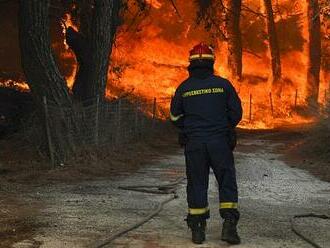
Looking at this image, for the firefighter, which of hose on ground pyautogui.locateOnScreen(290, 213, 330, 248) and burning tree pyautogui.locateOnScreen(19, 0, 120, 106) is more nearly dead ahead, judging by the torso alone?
the burning tree

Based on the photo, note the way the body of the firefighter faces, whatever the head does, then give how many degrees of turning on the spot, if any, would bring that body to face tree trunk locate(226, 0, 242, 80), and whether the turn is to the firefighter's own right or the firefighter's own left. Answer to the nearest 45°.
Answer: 0° — they already face it

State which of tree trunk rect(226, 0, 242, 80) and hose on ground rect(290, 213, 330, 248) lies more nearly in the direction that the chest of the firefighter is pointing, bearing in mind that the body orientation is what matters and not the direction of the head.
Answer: the tree trunk

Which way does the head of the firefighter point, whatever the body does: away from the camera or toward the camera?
away from the camera

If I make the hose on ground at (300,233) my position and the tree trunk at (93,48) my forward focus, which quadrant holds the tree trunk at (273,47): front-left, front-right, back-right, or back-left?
front-right

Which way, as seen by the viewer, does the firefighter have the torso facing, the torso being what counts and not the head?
away from the camera

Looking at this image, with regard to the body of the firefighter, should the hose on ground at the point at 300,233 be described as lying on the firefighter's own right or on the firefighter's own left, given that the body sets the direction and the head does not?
on the firefighter's own right
